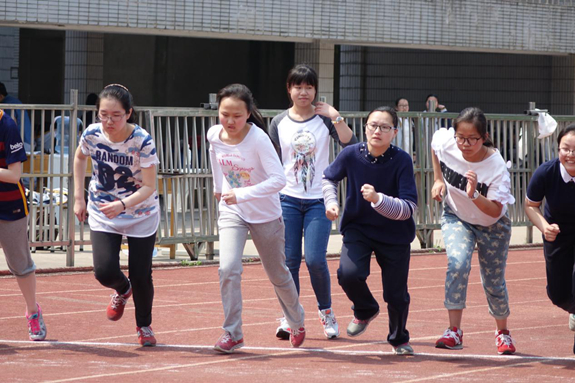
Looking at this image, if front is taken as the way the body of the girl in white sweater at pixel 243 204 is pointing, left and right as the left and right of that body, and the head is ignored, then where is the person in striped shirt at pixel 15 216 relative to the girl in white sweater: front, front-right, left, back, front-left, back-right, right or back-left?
front-right

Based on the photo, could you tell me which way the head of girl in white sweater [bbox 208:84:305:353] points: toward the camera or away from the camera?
toward the camera

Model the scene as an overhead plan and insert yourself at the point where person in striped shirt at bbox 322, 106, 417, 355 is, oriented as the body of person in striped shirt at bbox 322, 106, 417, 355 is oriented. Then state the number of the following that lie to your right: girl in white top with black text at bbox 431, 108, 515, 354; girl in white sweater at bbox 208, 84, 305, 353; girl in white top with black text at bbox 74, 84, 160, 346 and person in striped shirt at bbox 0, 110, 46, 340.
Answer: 3

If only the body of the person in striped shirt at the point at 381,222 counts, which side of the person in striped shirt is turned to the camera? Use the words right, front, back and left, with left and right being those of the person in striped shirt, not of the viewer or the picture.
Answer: front

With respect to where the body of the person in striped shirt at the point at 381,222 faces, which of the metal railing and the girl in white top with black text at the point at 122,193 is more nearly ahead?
the girl in white top with black text

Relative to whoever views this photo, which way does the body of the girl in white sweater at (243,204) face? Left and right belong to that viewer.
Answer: facing the viewer and to the left of the viewer

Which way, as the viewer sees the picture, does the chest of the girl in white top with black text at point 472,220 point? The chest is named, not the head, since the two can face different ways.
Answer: toward the camera

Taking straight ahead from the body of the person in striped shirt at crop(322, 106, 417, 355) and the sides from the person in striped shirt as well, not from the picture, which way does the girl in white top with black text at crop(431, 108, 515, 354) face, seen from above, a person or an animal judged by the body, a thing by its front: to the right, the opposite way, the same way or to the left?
the same way

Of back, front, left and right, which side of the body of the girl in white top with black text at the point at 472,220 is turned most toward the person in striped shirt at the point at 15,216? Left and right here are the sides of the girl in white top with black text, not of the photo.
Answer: right

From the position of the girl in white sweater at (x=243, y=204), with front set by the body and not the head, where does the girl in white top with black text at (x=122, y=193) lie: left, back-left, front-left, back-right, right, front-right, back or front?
front-right

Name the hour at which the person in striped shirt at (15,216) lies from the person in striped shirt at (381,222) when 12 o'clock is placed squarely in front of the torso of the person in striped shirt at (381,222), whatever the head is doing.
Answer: the person in striped shirt at (15,216) is roughly at 3 o'clock from the person in striped shirt at (381,222).

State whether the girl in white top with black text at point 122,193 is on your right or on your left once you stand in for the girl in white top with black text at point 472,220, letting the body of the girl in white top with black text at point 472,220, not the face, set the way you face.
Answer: on your right
